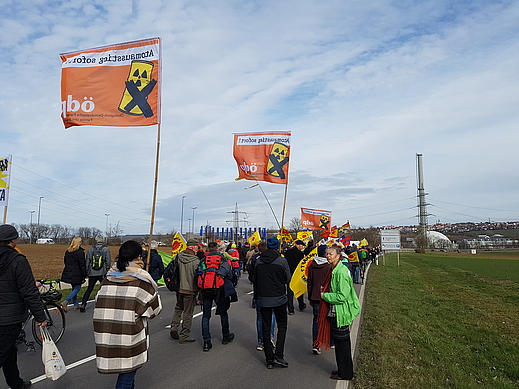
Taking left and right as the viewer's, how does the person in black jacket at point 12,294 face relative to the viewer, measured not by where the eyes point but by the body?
facing away from the viewer and to the right of the viewer

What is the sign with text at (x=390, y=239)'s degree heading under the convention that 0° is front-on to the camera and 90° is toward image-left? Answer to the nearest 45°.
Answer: approximately 0°

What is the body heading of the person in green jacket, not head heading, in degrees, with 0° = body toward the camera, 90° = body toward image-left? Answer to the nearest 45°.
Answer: approximately 90°

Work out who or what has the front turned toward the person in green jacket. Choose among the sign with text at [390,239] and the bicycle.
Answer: the sign with text

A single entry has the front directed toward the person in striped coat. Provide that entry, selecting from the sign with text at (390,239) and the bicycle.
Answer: the sign with text

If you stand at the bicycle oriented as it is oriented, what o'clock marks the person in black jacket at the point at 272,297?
The person in black jacket is roughly at 3 o'clock from the bicycle.

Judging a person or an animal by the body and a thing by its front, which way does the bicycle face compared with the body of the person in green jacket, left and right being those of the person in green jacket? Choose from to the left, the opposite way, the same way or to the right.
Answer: to the right

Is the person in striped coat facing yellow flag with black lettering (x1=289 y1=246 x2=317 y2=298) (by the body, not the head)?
yes

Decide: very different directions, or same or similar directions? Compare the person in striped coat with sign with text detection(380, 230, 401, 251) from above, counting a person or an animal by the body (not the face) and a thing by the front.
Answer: very different directions

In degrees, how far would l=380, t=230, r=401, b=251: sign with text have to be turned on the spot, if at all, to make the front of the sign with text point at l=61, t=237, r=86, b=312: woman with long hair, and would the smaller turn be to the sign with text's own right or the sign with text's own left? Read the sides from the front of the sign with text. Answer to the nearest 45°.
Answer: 0° — it already faces them

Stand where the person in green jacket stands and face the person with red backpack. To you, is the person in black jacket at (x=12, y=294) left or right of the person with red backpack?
left

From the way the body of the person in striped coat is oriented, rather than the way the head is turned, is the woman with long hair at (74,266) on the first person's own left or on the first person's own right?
on the first person's own left

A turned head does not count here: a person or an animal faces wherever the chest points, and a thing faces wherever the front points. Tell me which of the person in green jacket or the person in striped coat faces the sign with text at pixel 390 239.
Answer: the person in striped coat
